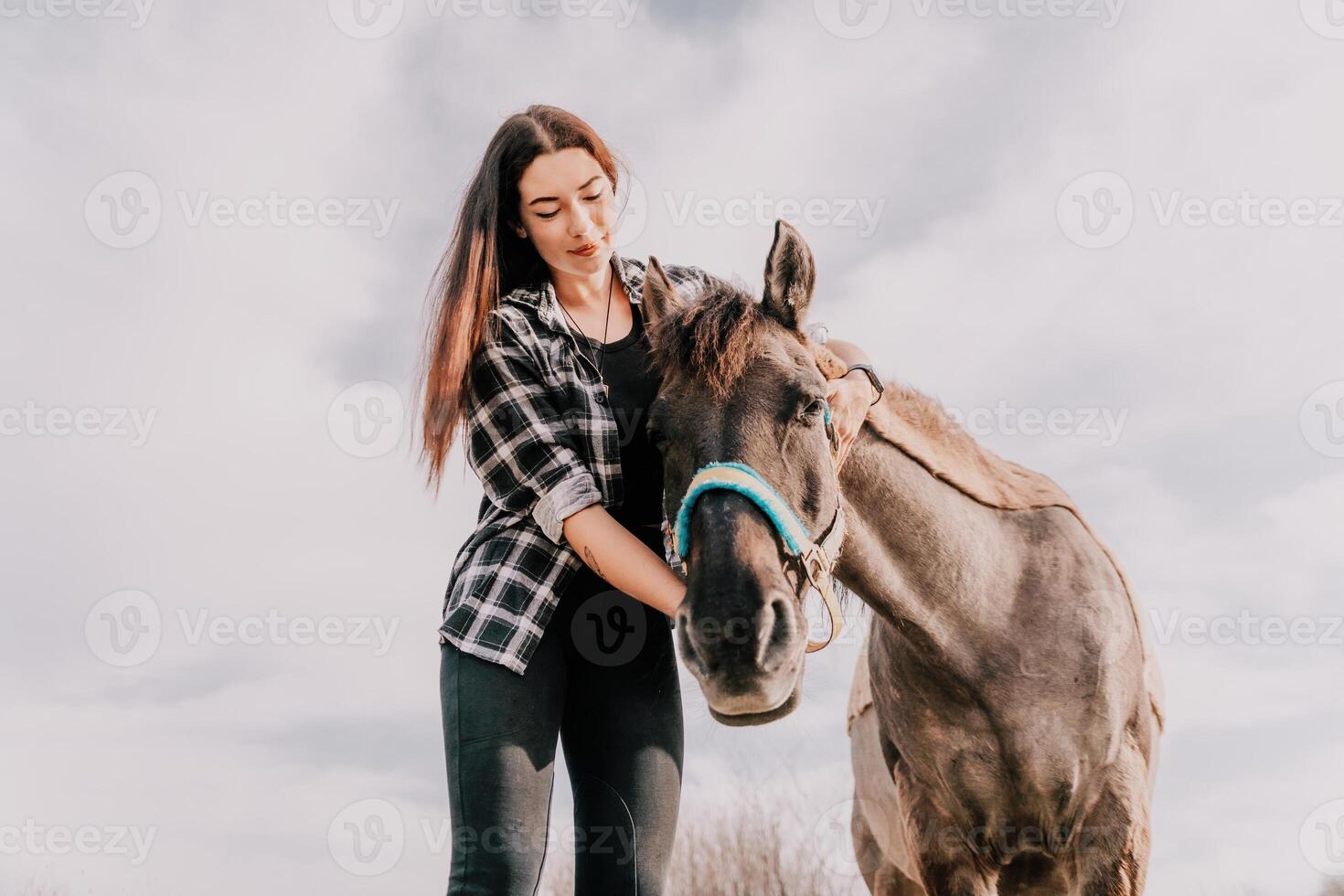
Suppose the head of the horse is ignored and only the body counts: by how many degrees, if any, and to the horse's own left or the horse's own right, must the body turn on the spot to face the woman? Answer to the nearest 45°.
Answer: approximately 45° to the horse's own right

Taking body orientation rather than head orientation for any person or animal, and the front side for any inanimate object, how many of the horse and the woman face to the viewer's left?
0

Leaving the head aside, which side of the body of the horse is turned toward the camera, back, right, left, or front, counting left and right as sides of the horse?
front

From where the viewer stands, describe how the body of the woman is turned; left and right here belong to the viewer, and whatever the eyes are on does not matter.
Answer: facing the viewer and to the right of the viewer
